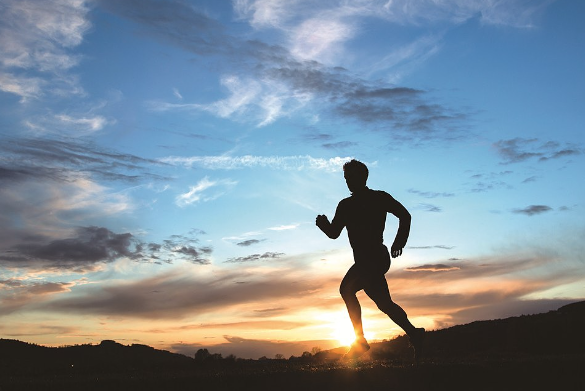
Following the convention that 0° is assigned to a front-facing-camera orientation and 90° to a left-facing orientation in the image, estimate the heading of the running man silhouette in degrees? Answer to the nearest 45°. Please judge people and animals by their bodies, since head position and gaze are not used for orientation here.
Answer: approximately 45°
